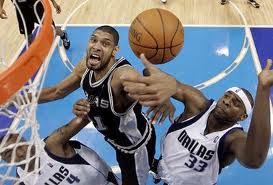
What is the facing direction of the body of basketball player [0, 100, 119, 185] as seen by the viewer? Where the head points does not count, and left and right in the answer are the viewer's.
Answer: facing the viewer and to the left of the viewer

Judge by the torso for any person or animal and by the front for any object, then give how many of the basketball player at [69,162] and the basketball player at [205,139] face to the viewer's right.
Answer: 0

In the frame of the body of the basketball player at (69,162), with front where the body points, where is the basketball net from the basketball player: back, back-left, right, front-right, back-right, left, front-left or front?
front-right

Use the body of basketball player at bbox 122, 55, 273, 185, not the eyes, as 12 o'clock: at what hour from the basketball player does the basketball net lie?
The basketball net is roughly at 1 o'clock from the basketball player.

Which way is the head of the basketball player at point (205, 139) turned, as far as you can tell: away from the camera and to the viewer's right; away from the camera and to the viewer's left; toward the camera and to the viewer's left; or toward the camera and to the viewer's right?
toward the camera and to the viewer's left

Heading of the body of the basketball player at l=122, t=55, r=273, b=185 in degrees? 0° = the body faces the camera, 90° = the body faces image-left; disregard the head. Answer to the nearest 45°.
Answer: approximately 0°
